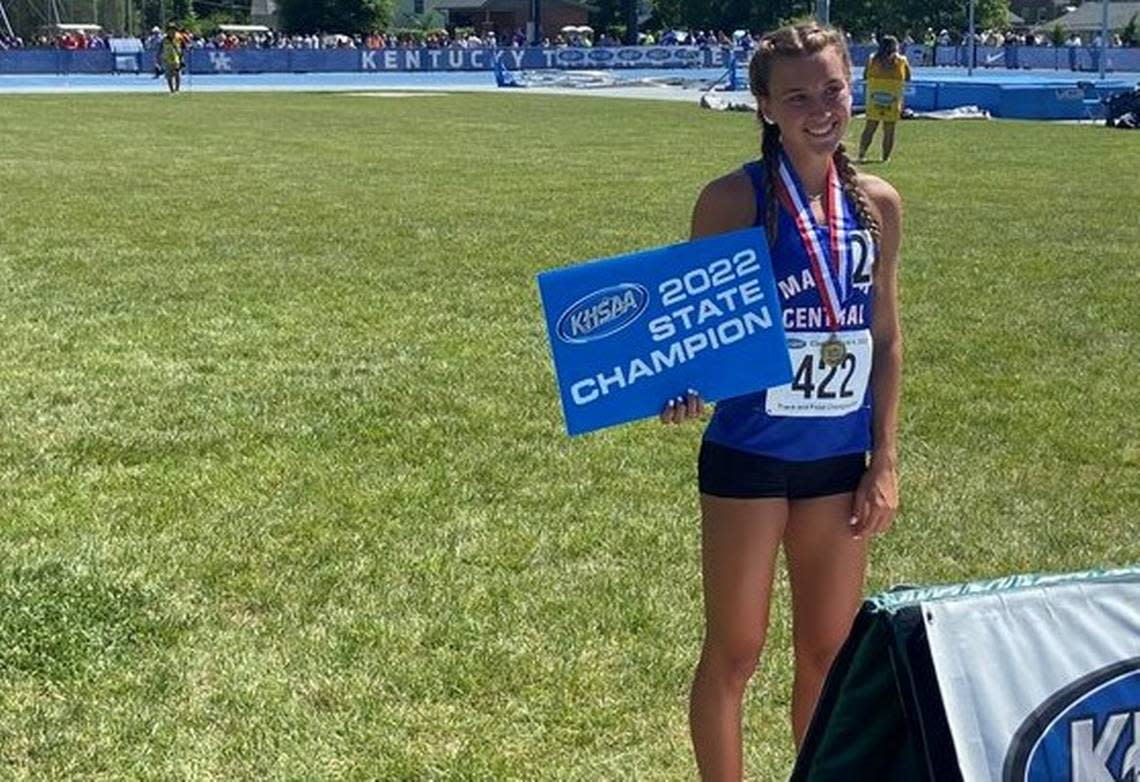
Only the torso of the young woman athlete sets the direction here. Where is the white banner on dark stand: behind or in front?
in front

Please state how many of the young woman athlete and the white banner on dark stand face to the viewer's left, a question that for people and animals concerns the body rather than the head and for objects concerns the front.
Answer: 0

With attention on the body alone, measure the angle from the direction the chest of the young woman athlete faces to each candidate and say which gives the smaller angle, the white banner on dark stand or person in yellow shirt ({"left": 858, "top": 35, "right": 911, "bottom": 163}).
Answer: the white banner on dark stand

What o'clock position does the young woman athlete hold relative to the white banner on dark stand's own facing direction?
The young woman athlete is roughly at 5 o'clock from the white banner on dark stand.

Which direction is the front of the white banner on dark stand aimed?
toward the camera

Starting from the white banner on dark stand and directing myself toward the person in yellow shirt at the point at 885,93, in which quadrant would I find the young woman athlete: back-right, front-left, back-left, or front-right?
front-left

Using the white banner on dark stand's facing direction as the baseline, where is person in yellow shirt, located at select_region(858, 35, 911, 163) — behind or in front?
behind

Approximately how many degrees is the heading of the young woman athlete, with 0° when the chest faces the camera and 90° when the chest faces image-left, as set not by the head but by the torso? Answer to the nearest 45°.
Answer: approximately 315°

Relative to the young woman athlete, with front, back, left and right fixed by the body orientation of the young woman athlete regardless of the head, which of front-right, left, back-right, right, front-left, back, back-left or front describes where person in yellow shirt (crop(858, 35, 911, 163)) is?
back-left

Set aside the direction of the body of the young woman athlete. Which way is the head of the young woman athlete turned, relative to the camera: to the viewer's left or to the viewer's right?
to the viewer's right
